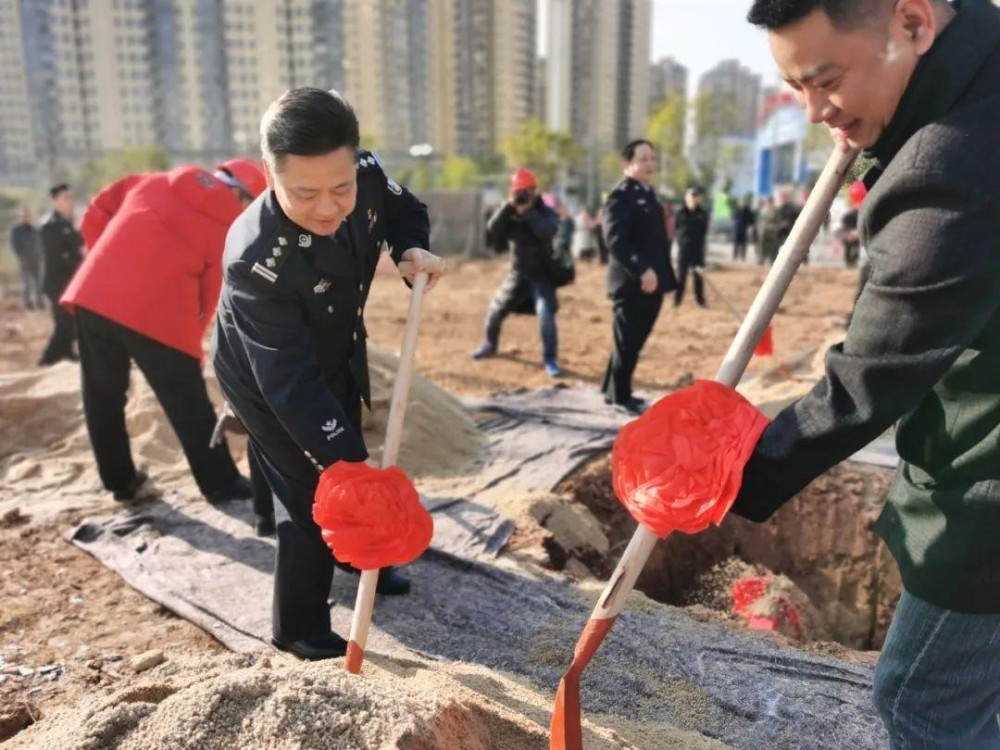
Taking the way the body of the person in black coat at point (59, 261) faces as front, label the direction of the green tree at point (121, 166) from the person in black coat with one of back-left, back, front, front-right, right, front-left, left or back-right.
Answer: back-left

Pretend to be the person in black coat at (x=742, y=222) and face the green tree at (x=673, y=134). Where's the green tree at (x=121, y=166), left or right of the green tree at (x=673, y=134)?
left

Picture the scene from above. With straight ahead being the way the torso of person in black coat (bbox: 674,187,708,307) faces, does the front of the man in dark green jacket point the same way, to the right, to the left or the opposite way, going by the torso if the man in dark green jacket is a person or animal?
to the right

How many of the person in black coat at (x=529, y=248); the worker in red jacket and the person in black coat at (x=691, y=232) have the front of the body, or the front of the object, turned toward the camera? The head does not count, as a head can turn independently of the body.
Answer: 2

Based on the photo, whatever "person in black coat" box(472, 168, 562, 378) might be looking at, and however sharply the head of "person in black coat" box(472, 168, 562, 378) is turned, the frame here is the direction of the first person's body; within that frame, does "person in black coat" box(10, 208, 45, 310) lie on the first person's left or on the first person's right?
on the first person's right

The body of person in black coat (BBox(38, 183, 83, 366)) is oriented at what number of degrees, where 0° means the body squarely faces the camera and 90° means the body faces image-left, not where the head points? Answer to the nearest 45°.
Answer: approximately 315°

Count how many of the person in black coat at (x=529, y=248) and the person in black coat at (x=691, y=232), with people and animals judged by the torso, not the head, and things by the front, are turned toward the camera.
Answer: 2

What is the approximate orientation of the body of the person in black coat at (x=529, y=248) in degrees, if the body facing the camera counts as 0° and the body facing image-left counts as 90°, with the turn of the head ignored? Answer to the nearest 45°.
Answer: approximately 0°

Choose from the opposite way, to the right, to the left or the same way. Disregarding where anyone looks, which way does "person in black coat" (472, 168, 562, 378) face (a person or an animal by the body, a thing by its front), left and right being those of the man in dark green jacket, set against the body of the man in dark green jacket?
to the left
